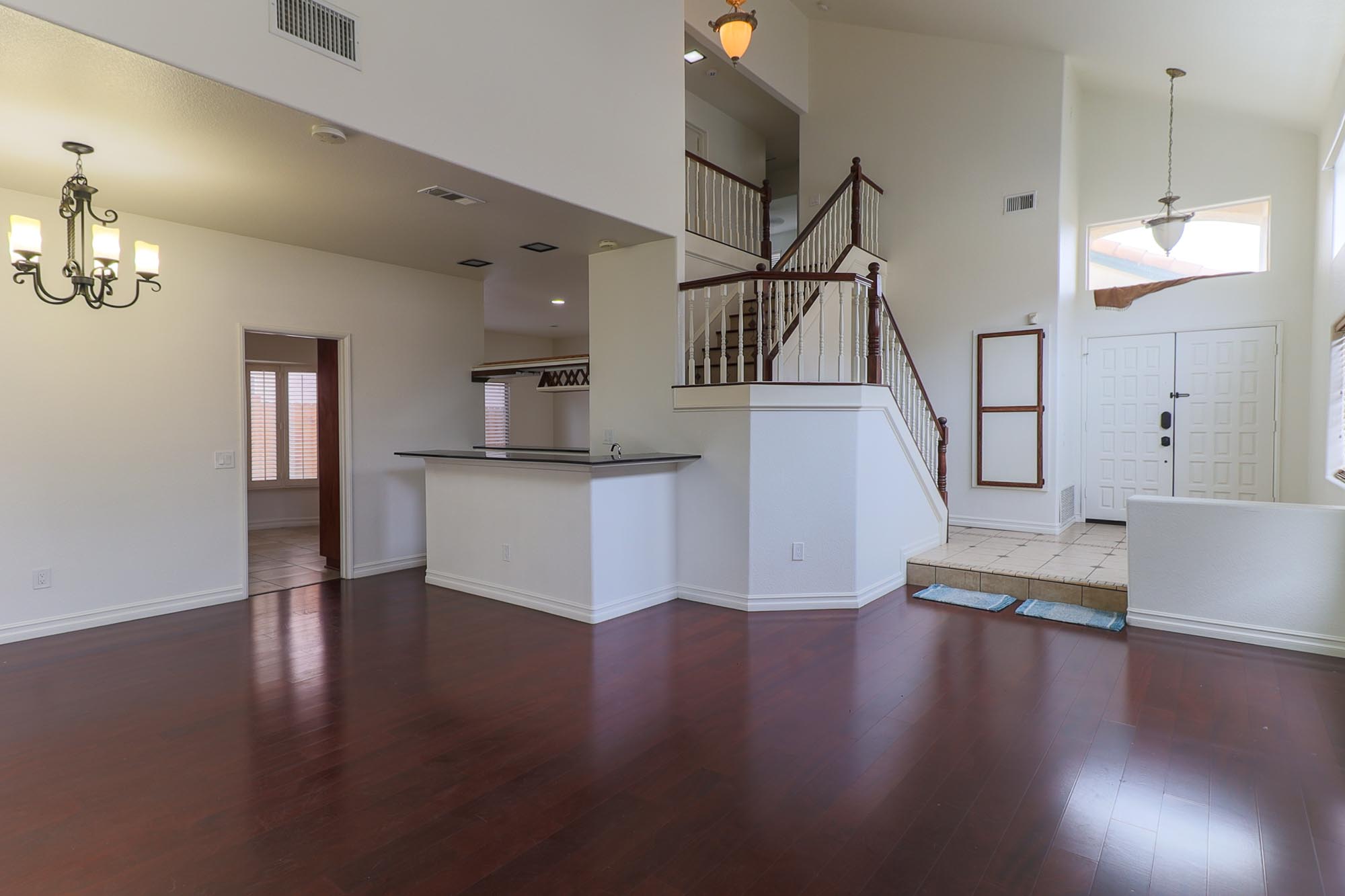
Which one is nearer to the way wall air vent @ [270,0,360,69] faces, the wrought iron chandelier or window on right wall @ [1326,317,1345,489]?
the window on right wall

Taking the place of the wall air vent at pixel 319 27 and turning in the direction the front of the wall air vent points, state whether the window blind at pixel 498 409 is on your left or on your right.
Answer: on your left

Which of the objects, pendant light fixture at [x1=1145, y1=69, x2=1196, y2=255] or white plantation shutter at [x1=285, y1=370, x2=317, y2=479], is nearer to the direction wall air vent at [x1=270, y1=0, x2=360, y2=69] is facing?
the pendant light fixture

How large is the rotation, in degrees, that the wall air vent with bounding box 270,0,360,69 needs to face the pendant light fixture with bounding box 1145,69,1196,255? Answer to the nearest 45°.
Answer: approximately 45° to its left

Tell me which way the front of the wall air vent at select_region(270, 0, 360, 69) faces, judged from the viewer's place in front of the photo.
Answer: facing the viewer and to the right of the viewer

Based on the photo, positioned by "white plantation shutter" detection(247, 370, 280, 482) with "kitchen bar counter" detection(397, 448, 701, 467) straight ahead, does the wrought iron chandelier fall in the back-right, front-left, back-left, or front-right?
front-right

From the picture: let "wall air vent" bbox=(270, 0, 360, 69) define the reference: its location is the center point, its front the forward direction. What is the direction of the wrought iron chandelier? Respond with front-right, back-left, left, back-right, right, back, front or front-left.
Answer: back

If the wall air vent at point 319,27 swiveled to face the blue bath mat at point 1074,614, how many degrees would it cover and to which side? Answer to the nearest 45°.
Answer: approximately 45° to its left

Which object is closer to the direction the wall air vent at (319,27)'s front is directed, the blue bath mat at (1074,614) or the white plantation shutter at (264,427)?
the blue bath mat
